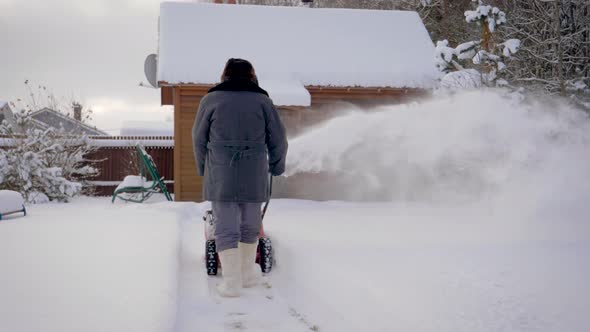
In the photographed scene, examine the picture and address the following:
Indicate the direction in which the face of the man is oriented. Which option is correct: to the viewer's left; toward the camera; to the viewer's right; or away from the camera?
away from the camera

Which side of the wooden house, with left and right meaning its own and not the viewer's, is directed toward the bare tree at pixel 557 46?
left

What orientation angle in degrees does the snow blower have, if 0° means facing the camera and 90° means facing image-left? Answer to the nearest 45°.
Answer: approximately 180°

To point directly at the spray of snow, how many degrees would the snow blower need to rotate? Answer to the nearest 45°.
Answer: approximately 45° to its right

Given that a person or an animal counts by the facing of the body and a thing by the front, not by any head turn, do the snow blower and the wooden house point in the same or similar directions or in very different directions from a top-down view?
very different directions

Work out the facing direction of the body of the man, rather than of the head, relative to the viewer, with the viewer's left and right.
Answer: facing away from the viewer

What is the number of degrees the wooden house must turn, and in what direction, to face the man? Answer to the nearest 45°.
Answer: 0° — it already faces them
